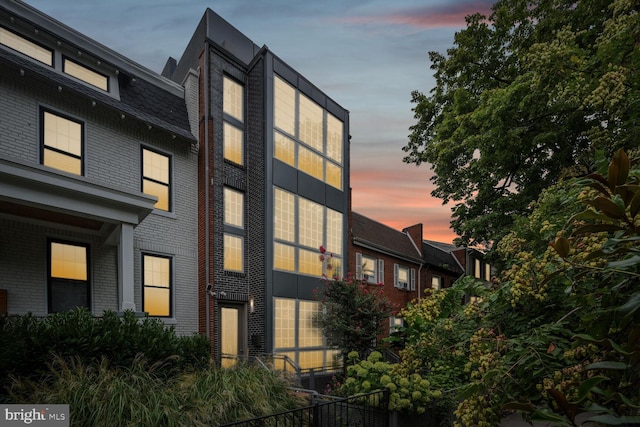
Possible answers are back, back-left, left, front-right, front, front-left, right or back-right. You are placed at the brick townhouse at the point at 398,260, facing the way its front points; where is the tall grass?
front-right

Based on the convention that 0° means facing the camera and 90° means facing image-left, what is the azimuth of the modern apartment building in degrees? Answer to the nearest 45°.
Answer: approximately 315°

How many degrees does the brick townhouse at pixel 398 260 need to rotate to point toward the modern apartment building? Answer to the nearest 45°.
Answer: approximately 45° to its right

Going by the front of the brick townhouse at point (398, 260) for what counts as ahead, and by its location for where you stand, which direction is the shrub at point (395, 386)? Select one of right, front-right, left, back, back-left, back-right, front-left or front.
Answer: front-right

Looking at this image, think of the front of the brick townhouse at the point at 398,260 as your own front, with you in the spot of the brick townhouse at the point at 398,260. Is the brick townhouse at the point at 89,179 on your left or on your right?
on your right

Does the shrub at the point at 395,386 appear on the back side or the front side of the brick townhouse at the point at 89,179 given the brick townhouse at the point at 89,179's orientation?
on the front side

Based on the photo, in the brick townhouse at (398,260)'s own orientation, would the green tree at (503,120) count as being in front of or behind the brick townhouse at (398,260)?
in front
